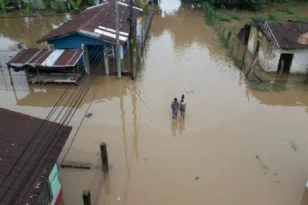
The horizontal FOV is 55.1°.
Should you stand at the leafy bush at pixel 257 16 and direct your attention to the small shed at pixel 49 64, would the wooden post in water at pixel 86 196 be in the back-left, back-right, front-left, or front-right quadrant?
front-left

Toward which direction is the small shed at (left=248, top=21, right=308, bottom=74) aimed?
toward the camera

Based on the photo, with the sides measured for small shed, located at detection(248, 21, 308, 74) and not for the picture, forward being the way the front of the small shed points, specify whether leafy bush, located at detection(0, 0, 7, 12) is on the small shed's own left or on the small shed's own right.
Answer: on the small shed's own right

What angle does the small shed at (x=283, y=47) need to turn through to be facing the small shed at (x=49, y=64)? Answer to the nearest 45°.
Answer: approximately 45° to its right

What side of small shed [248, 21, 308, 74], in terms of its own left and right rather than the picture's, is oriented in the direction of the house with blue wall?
right

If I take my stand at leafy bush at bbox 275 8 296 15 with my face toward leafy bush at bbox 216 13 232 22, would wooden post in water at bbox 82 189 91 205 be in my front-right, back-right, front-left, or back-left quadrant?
front-left

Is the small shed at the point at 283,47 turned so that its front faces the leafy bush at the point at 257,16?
no

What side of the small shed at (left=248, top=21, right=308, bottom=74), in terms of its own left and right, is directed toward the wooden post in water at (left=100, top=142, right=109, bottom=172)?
front

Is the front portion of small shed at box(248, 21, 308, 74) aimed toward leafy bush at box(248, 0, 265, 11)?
no

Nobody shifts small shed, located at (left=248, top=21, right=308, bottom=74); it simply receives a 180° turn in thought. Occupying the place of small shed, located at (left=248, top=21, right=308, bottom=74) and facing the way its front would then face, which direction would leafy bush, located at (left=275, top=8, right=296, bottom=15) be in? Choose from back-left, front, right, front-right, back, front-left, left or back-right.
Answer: front

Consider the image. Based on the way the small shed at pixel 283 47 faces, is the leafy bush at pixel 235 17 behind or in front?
behind

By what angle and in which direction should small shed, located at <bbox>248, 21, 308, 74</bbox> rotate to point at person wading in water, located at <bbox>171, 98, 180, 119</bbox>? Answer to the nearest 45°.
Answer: approximately 45° to its right
